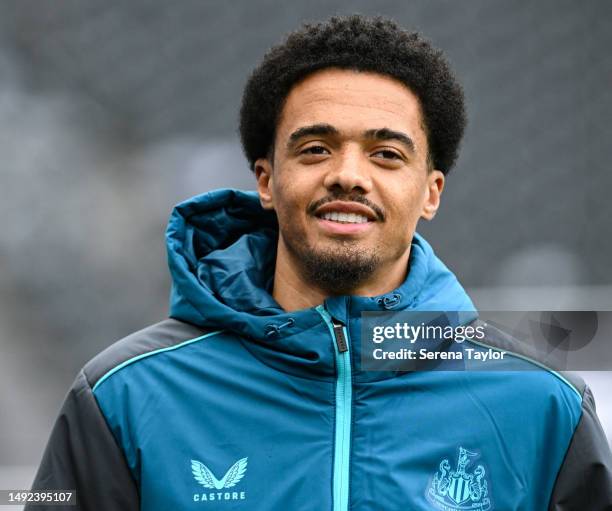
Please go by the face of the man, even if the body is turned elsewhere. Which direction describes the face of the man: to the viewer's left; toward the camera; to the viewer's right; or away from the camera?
toward the camera

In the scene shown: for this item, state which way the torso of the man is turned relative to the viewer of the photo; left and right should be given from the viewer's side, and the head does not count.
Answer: facing the viewer
